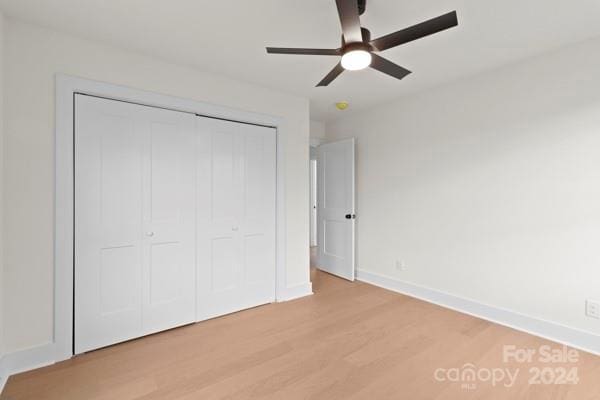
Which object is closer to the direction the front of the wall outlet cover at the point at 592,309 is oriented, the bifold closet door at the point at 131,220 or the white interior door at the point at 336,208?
the bifold closet door

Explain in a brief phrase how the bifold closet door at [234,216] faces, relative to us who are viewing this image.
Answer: facing the viewer and to the right of the viewer

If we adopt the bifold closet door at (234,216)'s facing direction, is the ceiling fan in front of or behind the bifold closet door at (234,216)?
in front

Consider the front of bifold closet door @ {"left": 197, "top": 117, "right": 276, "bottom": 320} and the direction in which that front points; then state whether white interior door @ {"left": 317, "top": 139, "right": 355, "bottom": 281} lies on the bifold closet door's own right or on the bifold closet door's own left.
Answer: on the bifold closet door's own left

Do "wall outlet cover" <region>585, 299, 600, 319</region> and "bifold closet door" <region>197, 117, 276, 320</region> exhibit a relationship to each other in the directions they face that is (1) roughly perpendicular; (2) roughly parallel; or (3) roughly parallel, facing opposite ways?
roughly perpendicular

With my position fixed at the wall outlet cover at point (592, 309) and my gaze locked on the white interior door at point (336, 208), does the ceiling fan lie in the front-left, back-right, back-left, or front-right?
front-left

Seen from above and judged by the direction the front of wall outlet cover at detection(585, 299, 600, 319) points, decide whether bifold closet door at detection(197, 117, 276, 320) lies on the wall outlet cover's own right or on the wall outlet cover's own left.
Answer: on the wall outlet cover's own right

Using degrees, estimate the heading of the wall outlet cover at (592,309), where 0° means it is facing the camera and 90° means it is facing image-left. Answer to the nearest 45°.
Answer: approximately 0°

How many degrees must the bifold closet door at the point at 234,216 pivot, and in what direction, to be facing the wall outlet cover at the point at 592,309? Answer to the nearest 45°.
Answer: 0° — it already faces it

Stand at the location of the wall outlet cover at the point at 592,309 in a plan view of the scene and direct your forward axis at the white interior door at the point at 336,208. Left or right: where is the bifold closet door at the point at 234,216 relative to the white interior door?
left

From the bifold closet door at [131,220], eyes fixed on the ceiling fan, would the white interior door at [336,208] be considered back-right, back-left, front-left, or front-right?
front-left

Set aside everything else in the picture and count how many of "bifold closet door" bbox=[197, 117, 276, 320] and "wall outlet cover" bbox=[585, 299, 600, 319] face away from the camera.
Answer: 0

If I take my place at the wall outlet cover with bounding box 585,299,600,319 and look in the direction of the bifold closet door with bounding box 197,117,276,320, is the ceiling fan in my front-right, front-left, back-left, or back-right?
front-left

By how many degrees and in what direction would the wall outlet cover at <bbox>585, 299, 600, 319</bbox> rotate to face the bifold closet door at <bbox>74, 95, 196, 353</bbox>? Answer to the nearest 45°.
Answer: approximately 45° to its right

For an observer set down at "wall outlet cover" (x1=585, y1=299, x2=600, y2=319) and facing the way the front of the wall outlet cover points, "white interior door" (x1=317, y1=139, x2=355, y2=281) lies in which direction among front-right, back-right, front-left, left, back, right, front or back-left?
right

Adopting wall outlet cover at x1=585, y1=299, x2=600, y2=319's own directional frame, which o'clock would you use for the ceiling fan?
The ceiling fan is roughly at 1 o'clock from the wall outlet cover.
